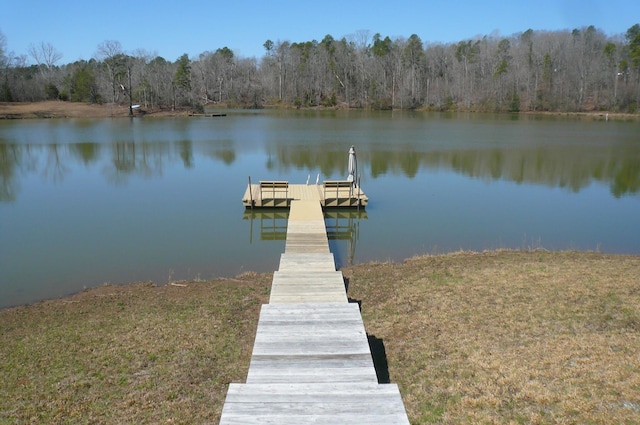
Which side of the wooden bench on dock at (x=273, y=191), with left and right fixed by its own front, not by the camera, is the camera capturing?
back

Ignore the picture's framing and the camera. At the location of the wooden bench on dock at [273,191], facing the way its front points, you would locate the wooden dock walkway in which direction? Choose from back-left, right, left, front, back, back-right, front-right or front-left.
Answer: back
